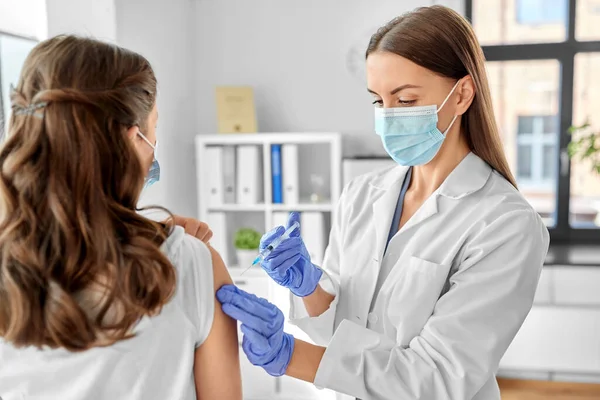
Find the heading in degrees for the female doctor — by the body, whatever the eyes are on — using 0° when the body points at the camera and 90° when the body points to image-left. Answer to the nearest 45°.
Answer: approximately 45°

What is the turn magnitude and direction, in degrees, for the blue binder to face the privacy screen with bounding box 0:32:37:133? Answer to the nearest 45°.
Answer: approximately 45° to its right

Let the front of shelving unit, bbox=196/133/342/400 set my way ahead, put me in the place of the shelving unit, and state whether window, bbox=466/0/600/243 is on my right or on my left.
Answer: on my left

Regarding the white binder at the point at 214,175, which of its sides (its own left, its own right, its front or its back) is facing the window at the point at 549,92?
left

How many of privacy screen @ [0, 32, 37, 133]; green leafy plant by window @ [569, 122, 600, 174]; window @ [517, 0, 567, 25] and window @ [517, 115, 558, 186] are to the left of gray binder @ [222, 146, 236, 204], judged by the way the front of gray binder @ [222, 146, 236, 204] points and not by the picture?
3

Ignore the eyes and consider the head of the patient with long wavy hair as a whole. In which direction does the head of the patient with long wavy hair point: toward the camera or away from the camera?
away from the camera

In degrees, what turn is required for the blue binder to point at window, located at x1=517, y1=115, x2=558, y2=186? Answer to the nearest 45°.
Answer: approximately 90° to its left

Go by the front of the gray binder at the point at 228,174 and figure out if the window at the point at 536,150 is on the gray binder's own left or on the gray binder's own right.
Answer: on the gray binder's own left

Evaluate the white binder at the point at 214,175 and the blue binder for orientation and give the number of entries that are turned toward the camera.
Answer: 2
